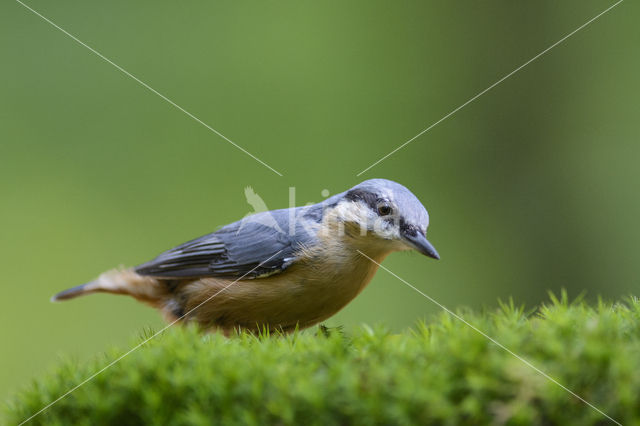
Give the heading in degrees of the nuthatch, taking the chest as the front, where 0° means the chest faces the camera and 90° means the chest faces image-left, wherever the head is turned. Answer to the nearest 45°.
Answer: approximately 270°
